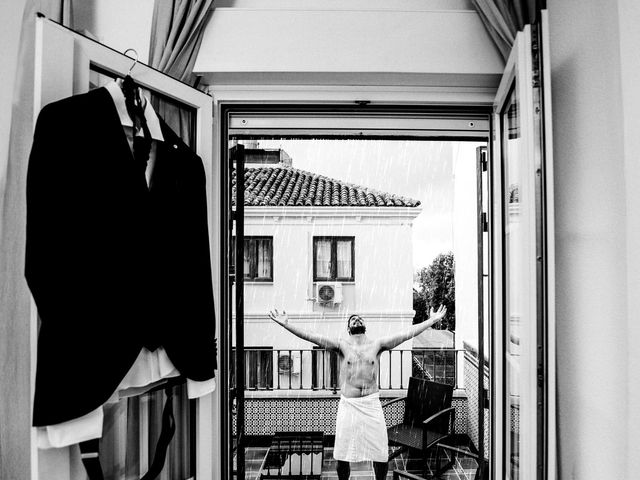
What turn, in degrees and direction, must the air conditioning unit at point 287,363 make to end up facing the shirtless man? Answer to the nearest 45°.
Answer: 0° — it already faces them

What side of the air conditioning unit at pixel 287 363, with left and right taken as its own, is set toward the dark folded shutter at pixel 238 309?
front

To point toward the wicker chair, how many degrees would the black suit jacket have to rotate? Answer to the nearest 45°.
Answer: approximately 90° to its left

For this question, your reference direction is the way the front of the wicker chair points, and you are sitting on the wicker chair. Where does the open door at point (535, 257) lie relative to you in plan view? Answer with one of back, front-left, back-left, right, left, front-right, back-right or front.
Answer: front-left

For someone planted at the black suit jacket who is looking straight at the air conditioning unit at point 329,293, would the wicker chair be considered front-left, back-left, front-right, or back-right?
front-right

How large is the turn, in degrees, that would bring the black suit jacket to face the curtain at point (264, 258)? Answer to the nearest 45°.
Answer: approximately 135° to its left

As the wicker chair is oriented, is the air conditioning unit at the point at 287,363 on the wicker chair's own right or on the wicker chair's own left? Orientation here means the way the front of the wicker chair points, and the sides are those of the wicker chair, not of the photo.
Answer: on the wicker chair's own right

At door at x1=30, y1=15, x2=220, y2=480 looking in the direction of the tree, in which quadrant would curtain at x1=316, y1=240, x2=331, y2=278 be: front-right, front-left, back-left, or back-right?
front-left

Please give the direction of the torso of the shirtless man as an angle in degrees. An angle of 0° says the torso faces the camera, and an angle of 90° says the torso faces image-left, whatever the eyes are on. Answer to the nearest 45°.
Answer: approximately 0°

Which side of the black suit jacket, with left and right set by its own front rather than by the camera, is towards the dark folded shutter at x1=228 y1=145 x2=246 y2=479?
left

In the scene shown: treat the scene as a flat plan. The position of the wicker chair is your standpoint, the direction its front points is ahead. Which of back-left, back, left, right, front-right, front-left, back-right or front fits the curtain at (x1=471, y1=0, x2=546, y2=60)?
front-left

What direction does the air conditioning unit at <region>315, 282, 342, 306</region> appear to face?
toward the camera

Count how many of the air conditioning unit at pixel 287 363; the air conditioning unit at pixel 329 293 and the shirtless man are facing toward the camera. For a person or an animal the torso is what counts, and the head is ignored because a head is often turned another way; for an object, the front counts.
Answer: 3

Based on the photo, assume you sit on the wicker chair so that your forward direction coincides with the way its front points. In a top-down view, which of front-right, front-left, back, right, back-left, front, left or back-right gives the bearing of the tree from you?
back-right

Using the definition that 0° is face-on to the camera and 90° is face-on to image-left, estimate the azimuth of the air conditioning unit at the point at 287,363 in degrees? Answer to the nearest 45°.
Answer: approximately 0°

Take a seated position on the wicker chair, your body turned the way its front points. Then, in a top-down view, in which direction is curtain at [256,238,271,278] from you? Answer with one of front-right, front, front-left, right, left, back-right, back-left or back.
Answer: right
